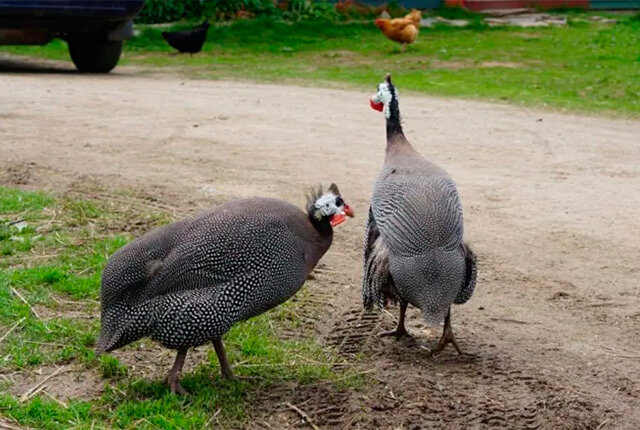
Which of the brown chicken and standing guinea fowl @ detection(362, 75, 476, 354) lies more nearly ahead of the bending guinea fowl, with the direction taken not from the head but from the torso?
the standing guinea fowl

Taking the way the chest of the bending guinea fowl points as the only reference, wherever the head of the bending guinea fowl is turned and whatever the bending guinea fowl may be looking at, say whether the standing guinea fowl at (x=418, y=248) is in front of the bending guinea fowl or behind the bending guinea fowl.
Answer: in front

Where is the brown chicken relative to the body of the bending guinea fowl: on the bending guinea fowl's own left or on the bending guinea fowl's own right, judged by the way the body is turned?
on the bending guinea fowl's own left

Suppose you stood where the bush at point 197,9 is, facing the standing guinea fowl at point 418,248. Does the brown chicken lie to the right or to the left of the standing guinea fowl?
left

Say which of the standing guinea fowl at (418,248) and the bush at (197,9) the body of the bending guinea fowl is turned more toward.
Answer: the standing guinea fowl

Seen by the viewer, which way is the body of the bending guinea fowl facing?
to the viewer's right

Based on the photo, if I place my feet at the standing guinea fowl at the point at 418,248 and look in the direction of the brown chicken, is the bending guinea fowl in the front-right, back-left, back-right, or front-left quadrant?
back-left

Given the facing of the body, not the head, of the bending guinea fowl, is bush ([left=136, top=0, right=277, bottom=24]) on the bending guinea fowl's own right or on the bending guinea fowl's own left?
on the bending guinea fowl's own left
